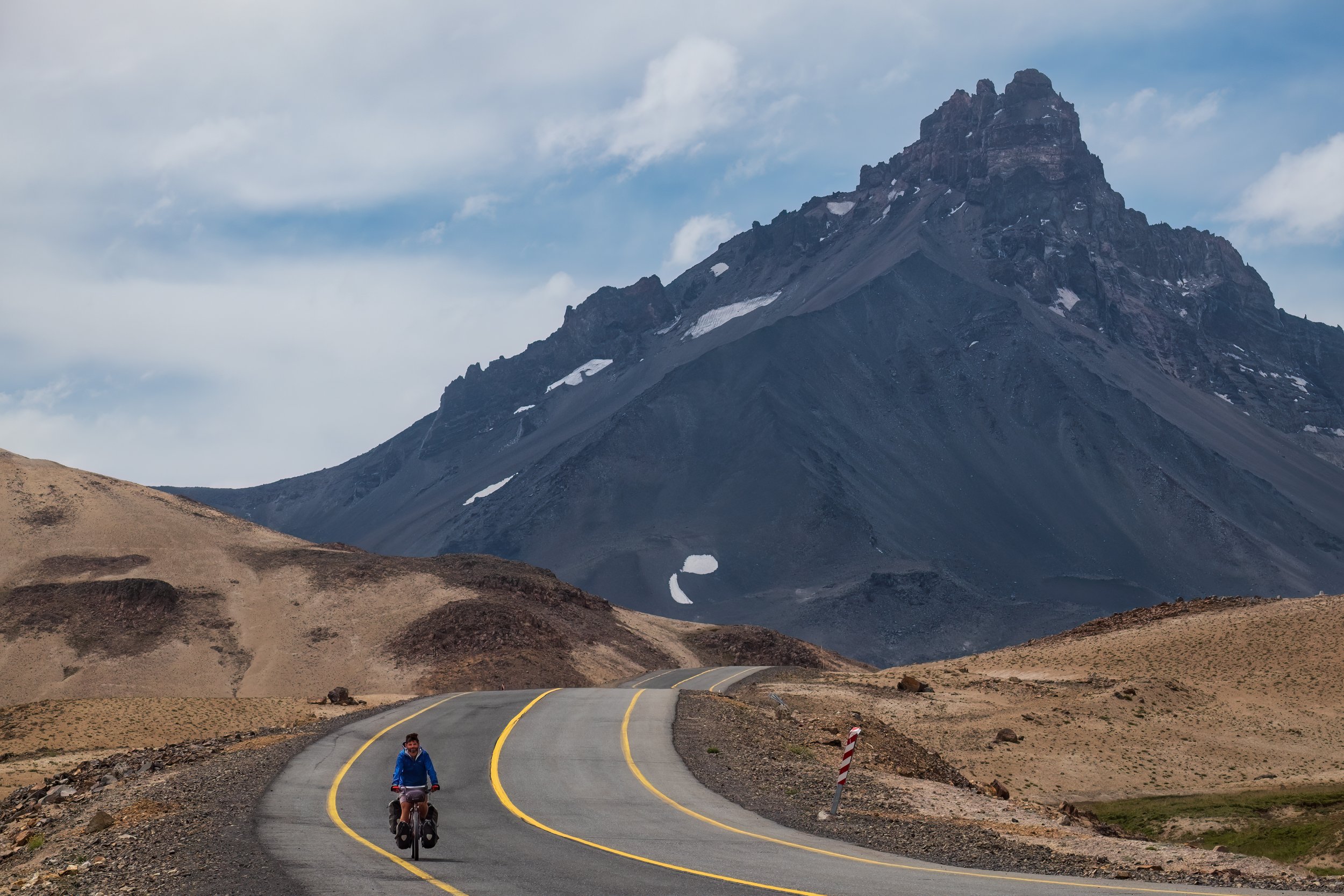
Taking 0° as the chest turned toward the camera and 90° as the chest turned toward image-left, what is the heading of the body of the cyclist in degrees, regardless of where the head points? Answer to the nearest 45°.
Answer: approximately 0°

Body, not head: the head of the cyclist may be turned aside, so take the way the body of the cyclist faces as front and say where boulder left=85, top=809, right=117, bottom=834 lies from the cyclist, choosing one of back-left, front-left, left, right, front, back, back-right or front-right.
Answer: back-right

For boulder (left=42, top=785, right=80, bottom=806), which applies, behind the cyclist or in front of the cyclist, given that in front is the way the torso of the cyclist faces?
behind

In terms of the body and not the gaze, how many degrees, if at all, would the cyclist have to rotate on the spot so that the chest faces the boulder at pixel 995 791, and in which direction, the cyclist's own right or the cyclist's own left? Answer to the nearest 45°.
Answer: approximately 135° to the cyclist's own left

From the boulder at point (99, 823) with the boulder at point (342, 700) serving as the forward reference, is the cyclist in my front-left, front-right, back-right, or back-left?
back-right

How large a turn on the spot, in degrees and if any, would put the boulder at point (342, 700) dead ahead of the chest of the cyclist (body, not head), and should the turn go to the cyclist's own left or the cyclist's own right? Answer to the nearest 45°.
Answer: approximately 180°

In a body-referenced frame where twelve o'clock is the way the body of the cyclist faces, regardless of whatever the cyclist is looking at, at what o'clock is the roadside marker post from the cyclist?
The roadside marker post is roughly at 8 o'clock from the cyclist.
